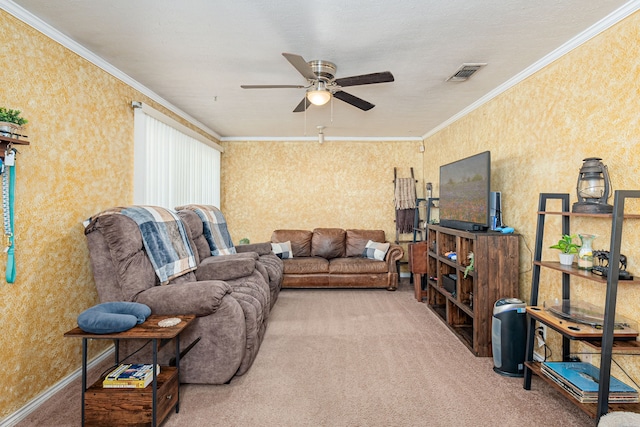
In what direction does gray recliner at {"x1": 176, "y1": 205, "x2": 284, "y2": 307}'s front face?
to the viewer's right

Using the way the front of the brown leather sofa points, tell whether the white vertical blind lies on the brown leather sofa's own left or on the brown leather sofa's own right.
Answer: on the brown leather sofa's own right

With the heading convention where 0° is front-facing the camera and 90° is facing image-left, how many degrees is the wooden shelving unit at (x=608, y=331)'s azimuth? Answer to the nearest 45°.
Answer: approximately 45°

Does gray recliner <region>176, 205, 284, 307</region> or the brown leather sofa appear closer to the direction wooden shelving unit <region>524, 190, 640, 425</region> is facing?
the gray recliner

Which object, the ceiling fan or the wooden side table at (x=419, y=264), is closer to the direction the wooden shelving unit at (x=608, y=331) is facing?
the ceiling fan

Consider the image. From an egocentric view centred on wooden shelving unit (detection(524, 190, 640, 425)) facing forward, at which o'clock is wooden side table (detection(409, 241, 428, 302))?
The wooden side table is roughly at 3 o'clock from the wooden shelving unit.

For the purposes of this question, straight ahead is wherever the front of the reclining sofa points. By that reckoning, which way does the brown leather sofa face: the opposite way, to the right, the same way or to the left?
to the right

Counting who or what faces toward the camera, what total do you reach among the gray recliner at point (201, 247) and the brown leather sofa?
1

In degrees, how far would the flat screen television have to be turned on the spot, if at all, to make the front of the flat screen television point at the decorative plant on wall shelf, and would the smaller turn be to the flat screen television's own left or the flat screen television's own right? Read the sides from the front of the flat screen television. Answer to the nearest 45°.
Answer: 0° — it already faces it

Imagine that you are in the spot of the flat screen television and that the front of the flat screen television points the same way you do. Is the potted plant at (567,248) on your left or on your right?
on your left
